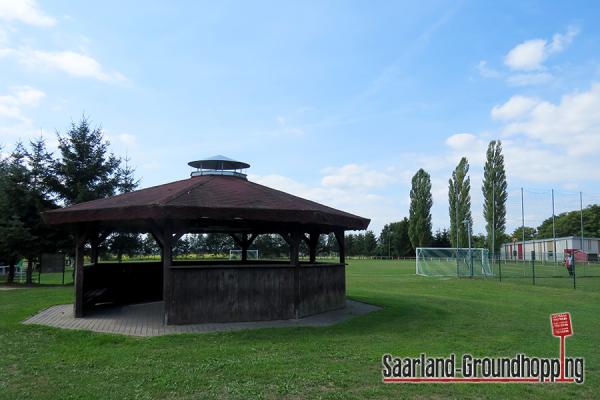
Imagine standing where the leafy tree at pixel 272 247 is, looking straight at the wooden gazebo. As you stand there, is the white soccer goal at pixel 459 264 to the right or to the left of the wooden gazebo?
left
